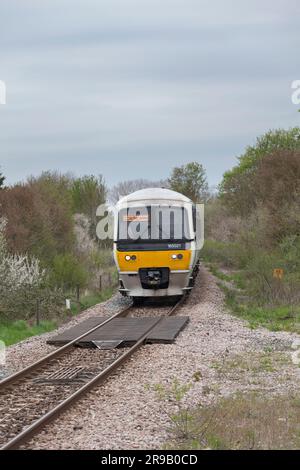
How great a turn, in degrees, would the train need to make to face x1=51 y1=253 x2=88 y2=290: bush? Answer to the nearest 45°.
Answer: approximately 135° to its right

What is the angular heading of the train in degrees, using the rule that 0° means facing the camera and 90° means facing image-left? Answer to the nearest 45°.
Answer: approximately 0°
